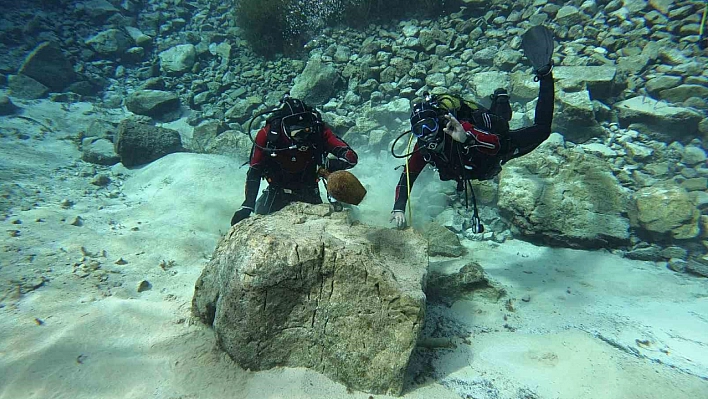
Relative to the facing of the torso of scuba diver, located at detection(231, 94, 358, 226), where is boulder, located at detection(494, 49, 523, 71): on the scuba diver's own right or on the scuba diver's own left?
on the scuba diver's own left

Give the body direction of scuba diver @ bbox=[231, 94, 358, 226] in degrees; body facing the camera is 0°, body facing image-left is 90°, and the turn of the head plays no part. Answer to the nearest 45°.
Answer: approximately 0°

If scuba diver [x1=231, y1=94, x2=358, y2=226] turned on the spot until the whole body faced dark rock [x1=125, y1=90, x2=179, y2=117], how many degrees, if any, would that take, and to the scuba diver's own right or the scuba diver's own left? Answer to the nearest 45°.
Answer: approximately 135° to the scuba diver's own right

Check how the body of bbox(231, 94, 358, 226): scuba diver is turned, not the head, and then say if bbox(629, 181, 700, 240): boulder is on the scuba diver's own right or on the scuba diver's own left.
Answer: on the scuba diver's own left

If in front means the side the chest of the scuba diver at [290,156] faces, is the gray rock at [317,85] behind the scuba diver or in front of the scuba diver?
behind

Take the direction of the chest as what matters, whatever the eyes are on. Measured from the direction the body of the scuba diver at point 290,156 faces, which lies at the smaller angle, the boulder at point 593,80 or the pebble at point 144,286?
the pebble

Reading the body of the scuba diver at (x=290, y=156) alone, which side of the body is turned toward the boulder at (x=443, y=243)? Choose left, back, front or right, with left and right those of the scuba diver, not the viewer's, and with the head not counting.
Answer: left

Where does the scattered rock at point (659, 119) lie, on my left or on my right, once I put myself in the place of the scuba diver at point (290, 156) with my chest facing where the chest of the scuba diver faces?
on my left

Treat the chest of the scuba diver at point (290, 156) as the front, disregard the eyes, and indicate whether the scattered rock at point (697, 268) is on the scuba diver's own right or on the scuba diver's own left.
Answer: on the scuba diver's own left

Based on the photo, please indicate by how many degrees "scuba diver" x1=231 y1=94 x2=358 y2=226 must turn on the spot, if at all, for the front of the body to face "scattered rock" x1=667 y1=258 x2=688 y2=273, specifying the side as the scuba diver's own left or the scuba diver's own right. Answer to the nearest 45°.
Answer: approximately 90° to the scuba diver's own left

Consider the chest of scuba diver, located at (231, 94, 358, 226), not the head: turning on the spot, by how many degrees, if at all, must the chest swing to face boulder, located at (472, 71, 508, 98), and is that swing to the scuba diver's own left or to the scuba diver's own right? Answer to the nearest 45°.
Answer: approximately 135° to the scuba diver's own left

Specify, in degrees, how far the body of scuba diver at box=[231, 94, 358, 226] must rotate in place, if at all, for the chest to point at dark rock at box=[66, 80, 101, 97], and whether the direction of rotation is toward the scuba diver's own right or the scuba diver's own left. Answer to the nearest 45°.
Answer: approximately 135° to the scuba diver's own right

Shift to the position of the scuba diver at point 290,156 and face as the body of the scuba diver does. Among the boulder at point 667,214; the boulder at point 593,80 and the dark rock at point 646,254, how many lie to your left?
3

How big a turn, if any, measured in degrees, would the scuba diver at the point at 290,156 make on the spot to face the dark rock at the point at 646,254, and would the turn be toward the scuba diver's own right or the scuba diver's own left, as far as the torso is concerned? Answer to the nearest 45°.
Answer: approximately 90° to the scuba diver's own left

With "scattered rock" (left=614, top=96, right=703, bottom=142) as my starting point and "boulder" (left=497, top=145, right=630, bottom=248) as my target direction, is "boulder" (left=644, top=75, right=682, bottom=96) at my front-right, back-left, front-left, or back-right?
back-right
